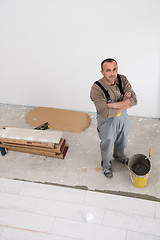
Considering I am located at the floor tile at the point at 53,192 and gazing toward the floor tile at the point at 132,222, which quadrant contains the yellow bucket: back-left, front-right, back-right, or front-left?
front-left

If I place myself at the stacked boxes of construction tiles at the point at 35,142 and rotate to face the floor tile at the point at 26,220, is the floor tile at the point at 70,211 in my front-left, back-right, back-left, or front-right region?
front-left

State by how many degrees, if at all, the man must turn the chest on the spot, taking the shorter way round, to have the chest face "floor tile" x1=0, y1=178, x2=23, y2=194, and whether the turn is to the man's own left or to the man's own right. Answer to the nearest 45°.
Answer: approximately 135° to the man's own right

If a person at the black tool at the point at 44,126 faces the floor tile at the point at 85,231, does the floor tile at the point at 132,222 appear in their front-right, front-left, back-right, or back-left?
front-left

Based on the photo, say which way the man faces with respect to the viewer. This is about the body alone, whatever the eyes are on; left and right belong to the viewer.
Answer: facing the viewer and to the right of the viewer

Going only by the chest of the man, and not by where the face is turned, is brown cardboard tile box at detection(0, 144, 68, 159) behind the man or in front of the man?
behind

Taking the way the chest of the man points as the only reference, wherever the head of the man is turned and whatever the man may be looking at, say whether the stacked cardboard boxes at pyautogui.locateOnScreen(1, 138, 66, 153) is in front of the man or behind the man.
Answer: behind
